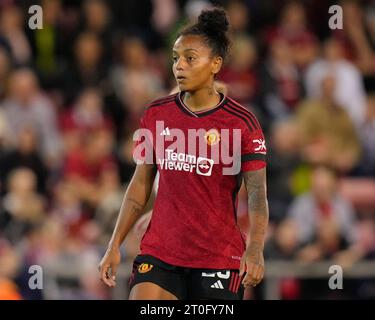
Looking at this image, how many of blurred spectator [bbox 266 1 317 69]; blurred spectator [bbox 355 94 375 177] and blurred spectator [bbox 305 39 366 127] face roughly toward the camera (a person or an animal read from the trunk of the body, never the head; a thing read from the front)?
3

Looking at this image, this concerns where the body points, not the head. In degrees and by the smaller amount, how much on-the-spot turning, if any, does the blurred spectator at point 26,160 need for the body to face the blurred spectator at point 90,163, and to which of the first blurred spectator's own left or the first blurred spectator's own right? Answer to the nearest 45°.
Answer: approximately 90° to the first blurred spectator's own left

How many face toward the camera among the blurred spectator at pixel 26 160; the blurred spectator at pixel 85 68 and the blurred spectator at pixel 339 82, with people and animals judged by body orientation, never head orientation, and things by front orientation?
3

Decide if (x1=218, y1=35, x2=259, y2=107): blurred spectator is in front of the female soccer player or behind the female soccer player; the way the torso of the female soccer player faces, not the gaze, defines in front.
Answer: behind

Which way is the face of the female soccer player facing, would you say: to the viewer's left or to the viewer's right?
to the viewer's left
